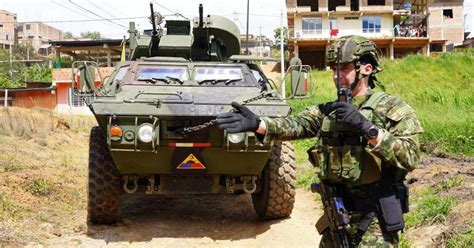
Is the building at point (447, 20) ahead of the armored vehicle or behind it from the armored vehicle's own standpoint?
behind

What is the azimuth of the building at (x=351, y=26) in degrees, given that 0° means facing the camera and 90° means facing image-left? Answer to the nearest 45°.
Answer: approximately 0°

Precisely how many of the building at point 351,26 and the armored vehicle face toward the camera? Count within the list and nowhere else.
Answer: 2

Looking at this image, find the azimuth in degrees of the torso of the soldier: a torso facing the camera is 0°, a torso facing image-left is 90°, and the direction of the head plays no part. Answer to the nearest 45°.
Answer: approximately 45°

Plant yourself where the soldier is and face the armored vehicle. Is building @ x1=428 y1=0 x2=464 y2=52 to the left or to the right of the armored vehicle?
right

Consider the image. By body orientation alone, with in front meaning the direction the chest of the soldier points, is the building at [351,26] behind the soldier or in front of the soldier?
behind

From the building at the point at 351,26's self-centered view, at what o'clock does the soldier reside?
The soldier is roughly at 12 o'clock from the building.

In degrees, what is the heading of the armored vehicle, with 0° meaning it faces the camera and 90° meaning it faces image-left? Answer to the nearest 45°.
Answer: approximately 0°
